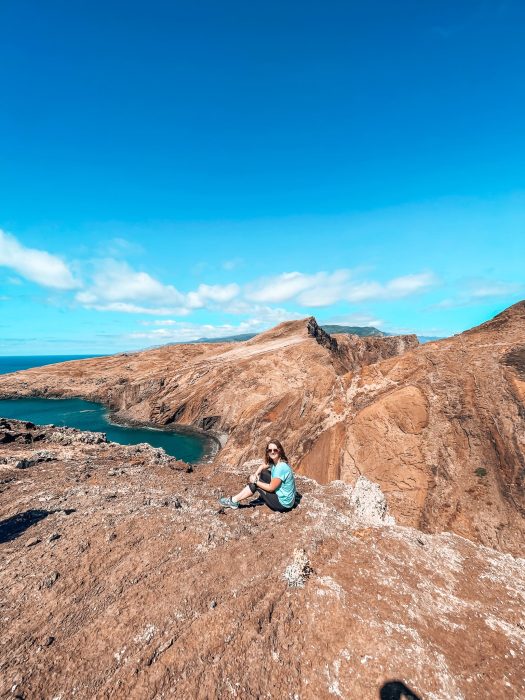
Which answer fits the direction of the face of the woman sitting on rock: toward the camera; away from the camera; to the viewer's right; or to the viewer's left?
toward the camera

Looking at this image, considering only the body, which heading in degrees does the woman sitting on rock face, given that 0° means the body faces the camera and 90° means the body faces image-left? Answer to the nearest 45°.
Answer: approximately 90°
